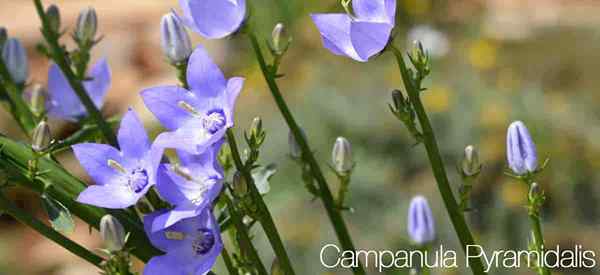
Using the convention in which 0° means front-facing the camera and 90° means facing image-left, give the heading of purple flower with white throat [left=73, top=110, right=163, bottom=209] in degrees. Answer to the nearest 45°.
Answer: approximately 45°

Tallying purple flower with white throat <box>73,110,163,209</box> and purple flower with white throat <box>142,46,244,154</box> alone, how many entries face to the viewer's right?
0

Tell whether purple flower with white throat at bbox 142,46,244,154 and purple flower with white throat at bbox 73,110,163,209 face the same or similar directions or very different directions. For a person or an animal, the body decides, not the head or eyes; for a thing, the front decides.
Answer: same or similar directions
